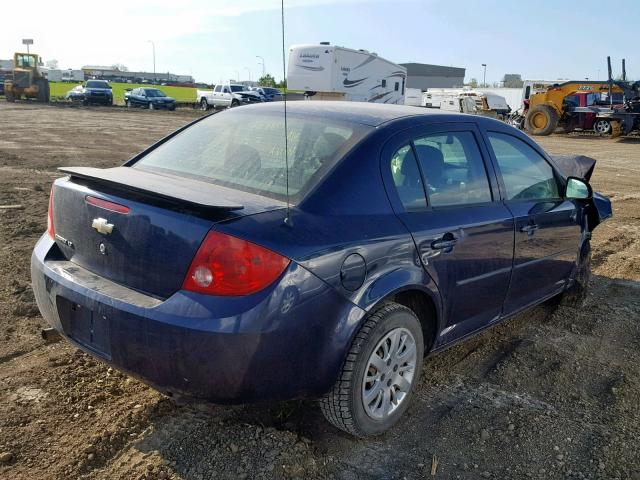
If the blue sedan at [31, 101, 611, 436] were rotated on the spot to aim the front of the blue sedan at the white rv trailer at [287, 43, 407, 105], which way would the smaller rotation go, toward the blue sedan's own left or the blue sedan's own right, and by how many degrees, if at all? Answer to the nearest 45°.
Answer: approximately 45° to the blue sedan's own left

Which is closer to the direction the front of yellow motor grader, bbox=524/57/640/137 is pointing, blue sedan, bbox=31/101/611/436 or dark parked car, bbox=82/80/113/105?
the dark parked car

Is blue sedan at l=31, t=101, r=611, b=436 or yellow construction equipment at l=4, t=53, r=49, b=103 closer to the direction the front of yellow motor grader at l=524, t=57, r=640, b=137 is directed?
the yellow construction equipment

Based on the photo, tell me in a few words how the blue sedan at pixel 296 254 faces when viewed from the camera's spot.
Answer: facing away from the viewer and to the right of the viewer

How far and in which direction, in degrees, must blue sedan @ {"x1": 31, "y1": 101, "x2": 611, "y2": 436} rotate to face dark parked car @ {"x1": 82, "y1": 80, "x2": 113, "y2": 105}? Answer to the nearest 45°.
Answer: approximately 45° to its left

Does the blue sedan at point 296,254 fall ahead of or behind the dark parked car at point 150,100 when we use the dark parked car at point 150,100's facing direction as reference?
ahead

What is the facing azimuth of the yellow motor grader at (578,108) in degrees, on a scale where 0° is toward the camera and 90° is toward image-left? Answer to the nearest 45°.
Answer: approximately 90°

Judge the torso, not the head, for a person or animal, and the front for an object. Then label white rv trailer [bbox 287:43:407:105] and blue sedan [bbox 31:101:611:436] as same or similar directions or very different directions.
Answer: very different directions
